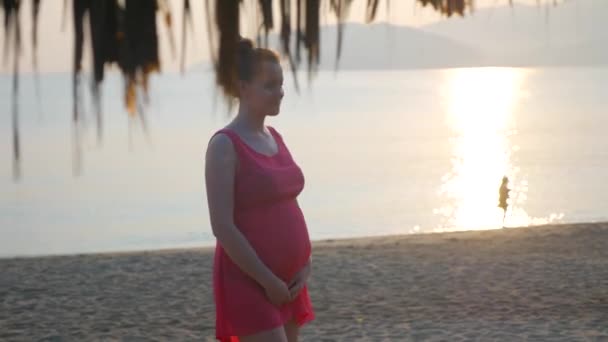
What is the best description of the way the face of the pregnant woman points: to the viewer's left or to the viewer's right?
to the viewer's right

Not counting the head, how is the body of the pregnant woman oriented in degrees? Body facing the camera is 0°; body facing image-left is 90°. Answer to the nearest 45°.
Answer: approximately 315°
